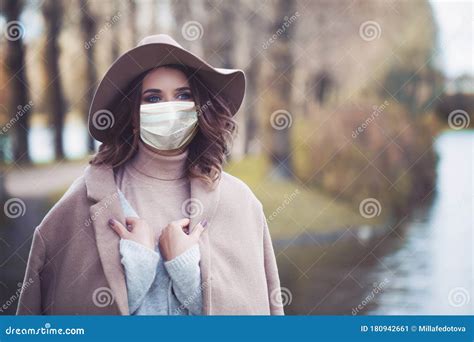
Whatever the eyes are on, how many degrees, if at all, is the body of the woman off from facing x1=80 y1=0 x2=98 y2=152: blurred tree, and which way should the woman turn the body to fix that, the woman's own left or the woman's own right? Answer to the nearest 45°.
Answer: approximately 180°

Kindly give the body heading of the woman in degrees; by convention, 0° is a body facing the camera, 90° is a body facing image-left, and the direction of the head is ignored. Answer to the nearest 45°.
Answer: approximately 0°

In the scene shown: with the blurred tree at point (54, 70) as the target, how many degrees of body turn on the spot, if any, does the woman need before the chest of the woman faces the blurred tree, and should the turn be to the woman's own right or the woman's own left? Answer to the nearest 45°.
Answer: approximately 135° to the woman's own right

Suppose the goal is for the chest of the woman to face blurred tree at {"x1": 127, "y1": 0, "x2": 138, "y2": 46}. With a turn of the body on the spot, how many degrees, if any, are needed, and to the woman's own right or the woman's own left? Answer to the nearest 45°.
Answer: approximately 180°

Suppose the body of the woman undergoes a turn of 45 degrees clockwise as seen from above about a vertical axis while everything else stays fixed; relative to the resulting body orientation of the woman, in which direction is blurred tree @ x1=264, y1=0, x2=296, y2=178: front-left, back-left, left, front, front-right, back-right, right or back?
back

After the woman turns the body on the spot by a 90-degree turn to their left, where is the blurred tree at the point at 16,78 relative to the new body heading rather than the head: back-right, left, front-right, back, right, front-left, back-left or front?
back-left
